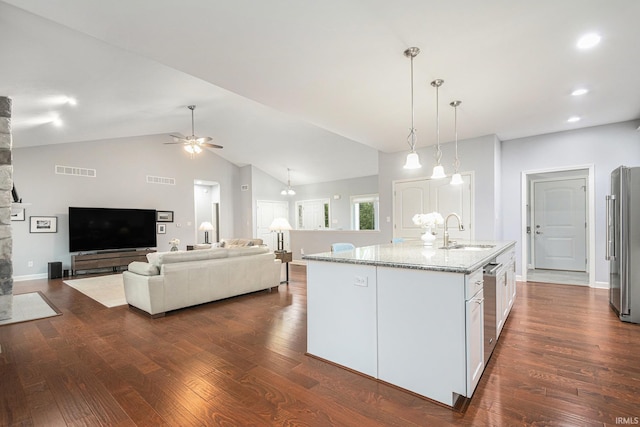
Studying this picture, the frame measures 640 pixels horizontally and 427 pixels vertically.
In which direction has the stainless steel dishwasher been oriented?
to the viewer's right

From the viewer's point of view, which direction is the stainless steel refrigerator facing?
to the viewer's left

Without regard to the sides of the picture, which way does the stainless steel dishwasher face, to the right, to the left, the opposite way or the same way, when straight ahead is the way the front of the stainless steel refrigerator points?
the opposite way

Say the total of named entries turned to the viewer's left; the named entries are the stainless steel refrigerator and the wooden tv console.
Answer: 1

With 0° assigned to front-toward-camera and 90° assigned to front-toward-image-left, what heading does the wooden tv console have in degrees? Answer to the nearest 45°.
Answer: approximately 315°

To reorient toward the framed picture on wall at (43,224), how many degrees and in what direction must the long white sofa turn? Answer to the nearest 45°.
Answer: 0° — it already faces it

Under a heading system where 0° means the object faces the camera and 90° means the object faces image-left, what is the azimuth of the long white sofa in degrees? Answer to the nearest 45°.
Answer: approximately 135°
